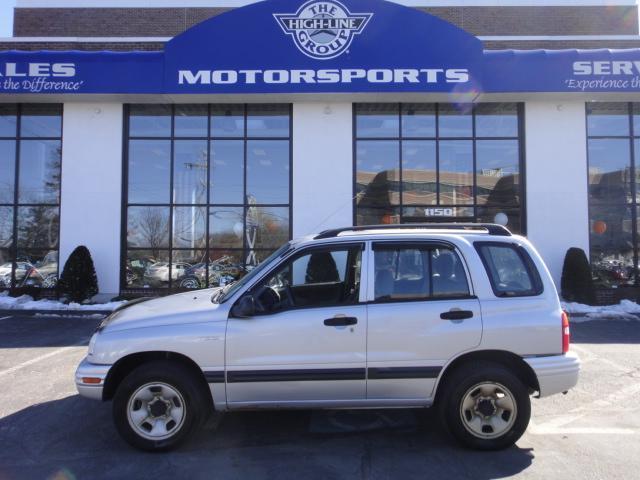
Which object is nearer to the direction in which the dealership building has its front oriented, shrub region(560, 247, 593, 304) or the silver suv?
the silver suv

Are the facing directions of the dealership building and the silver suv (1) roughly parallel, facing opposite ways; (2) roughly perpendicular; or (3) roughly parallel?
roughly perpendicular

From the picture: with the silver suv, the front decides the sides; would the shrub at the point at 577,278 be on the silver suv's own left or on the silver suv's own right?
on the silver suv's own right

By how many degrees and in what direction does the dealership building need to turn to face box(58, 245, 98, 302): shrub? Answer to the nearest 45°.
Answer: approximately 90° to its right

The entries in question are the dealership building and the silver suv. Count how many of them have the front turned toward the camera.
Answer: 1

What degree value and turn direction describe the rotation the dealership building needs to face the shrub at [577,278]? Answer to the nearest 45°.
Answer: approximately 90° to its left

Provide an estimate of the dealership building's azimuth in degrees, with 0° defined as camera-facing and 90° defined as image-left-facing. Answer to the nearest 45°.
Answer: approximately 0°

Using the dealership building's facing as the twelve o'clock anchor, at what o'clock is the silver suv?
The silver suv is roughly at 12 o'clock from the dealership building.

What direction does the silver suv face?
to the viewer's left
